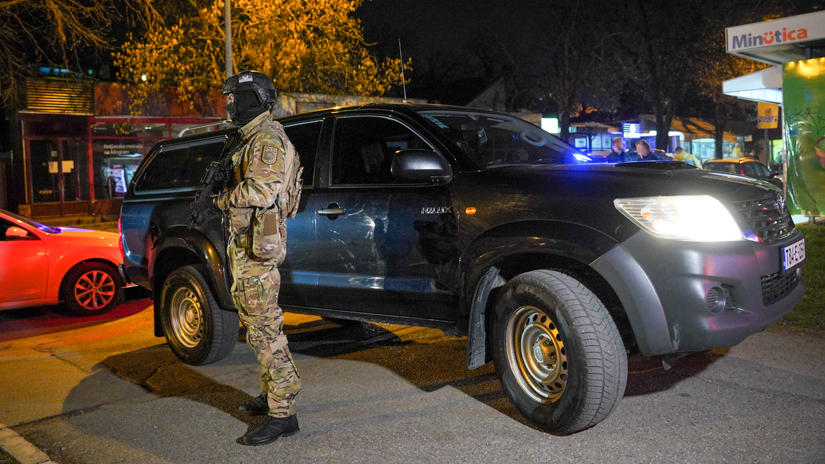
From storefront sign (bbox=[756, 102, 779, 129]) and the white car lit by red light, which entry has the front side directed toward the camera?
the storefront sign

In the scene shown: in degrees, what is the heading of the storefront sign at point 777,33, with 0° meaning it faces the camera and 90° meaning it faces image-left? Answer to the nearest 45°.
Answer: approximately 45°

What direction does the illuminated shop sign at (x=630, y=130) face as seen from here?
toward the camera

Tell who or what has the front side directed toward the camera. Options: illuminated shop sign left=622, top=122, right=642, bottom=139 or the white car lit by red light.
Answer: the illuminated shop sign

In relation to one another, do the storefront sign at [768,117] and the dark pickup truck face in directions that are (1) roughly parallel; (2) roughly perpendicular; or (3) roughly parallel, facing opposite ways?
roughly perpendicular

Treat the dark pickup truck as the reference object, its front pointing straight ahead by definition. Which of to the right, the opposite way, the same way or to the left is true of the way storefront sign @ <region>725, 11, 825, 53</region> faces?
to the right

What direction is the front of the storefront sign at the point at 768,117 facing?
toward the camera

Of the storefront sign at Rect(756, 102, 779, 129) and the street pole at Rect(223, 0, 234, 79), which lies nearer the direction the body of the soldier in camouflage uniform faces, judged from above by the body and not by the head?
the street pole
